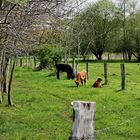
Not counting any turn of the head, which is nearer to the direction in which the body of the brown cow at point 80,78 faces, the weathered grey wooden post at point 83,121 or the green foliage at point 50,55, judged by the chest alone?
the weathered grey wooden post

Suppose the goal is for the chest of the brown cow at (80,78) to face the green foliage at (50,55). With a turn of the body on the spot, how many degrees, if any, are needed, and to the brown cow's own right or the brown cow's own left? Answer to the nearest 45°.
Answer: approximately 135° to the brown cow's own right

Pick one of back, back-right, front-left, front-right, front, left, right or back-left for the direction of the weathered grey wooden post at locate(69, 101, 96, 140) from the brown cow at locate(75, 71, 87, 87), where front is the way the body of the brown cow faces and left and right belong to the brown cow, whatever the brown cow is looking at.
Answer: front-left

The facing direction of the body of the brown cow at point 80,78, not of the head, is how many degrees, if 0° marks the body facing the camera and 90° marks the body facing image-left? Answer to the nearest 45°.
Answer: approximately 45°

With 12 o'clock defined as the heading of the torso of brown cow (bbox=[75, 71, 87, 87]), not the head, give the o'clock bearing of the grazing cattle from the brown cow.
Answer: The grazing cattle is roughly at 4 o'clock from the brown cow.
